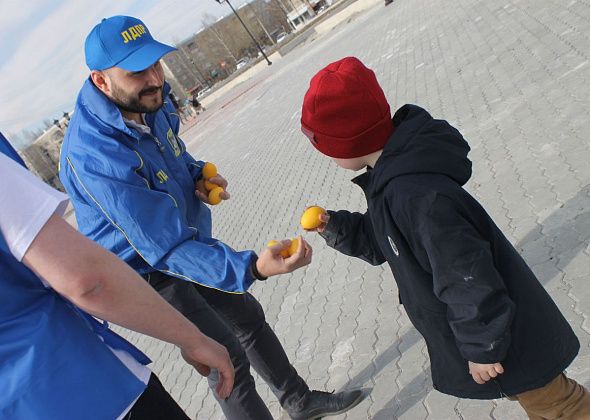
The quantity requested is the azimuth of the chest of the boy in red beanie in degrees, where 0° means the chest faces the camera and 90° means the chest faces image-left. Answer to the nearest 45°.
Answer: approximately 90°

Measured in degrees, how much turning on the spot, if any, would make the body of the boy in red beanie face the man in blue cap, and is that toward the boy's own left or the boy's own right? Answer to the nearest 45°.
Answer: approximately 45° to the boy's own right

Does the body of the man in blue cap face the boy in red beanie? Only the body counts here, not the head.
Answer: yes

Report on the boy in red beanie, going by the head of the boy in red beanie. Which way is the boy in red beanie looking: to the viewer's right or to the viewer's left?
to the viewer's left

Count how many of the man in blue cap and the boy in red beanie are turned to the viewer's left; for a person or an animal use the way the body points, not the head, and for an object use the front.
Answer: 1

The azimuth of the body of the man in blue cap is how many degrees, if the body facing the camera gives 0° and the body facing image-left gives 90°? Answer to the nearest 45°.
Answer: approximately 315°

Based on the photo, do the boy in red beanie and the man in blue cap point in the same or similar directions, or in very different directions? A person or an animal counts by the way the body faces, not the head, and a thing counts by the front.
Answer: very different directions

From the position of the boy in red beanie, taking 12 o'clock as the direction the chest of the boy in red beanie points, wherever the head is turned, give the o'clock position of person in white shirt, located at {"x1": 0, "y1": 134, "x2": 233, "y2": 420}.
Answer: The person in white shirt is roughly at 11 o'clock from the boy in red beanie.
